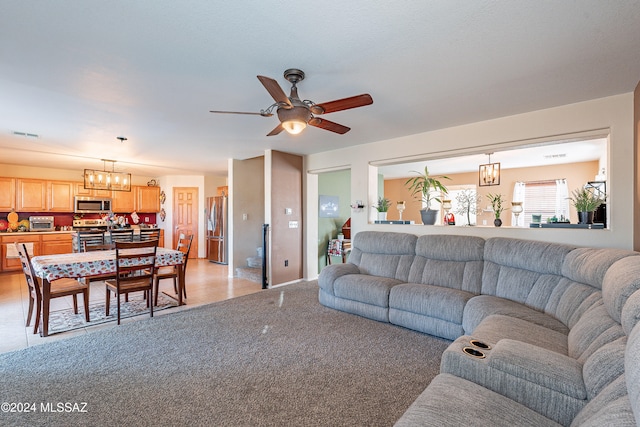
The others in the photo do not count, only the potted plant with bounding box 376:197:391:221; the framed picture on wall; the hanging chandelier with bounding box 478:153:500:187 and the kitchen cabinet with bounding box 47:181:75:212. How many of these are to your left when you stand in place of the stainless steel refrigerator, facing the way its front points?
3

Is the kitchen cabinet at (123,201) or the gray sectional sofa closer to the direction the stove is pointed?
the gray sectional sofa

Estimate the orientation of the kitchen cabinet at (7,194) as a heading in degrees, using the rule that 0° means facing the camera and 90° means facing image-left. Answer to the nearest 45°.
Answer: approximately 0°

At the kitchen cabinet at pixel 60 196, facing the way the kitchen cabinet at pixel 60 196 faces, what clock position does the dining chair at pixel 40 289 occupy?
The dining chair is roughly at 12 o'clock from the kitchen cabinet.

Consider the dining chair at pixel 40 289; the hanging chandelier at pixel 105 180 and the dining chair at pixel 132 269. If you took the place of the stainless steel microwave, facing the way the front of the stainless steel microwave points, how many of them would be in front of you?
3

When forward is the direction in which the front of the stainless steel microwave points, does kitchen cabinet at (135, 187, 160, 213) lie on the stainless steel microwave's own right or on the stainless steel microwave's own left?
on the stainless steel microwave's own left

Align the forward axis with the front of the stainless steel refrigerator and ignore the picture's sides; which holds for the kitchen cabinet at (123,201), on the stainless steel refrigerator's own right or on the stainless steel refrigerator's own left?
on the stainless steel refrigerator's own right

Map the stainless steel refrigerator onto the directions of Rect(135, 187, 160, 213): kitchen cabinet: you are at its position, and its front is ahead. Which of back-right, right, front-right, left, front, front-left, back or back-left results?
front-left

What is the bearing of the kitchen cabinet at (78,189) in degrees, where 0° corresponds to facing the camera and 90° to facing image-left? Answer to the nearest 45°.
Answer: approximately 0°
